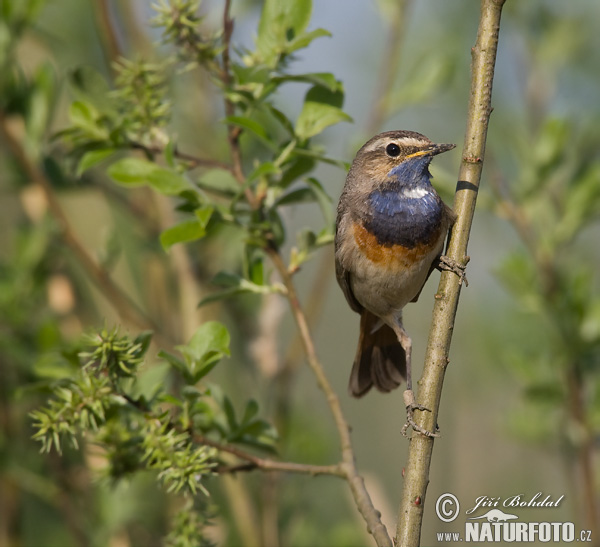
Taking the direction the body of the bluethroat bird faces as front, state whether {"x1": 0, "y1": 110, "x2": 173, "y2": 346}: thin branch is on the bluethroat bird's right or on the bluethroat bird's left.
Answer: on the bluethroat bird's right

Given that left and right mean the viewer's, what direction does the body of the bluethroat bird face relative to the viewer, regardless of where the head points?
facing the viewer and to the right of the viewer

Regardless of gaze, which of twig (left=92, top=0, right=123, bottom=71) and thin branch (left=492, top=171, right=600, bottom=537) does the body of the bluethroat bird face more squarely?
the thin branch

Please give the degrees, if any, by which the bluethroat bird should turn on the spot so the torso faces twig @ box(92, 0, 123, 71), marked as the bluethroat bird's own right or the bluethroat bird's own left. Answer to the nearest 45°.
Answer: approximately 135° to the bluethroat bird's own right

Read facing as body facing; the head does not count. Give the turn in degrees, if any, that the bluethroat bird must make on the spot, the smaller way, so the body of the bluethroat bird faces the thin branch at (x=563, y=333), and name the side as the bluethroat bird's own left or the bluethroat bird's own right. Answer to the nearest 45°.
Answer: approximately 90° to the bluethroat bird's own left
